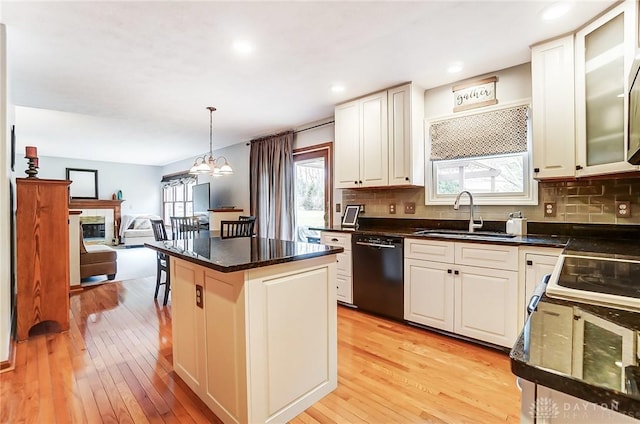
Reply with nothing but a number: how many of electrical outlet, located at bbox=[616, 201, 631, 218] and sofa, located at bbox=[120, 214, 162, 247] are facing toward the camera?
2

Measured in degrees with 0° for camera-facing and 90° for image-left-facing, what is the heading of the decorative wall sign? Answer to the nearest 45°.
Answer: approximately 45°

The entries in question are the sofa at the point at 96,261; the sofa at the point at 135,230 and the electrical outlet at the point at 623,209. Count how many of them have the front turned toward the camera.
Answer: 2

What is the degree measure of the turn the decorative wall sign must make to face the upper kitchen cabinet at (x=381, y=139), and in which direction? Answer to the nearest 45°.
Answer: approximately 45° to its right

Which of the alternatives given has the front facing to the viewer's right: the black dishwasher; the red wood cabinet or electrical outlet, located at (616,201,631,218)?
the red wood cabinet

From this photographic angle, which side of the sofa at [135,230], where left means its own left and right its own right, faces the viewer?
front

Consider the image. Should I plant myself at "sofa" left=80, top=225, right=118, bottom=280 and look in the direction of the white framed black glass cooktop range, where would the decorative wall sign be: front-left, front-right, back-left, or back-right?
front-left

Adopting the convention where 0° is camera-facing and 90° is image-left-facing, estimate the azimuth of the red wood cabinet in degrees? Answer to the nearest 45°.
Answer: approximately 270°

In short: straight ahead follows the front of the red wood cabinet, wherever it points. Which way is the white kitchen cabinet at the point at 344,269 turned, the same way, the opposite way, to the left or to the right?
the opposite way

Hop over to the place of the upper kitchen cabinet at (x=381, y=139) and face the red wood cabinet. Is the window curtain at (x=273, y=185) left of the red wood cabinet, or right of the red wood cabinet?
right

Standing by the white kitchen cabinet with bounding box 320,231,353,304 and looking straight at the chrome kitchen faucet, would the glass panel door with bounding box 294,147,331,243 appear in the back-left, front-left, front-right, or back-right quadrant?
back-left

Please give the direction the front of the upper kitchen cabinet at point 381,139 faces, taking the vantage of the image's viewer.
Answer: facing the viewer and to the left of the viewer

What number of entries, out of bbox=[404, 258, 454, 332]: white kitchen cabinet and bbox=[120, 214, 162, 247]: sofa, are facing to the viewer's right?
0

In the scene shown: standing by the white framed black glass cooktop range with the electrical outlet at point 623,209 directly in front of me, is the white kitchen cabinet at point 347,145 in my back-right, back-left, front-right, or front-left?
front-left
